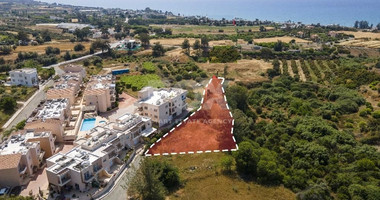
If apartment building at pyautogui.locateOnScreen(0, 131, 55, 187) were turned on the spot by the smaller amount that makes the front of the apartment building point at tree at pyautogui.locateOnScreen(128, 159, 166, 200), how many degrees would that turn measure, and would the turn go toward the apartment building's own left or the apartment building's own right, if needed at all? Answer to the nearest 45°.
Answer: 0° — it already faces it

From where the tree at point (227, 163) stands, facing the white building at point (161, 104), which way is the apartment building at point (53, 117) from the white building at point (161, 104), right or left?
left

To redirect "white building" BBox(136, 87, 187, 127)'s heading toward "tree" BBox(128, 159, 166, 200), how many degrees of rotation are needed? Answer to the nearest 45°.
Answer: approximately 45° to its right

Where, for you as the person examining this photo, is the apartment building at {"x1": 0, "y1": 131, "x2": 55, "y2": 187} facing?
facing the viewer and to the right of the viewer

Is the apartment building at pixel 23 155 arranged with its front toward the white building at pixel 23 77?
no

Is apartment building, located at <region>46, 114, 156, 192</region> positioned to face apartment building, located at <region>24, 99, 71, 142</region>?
no

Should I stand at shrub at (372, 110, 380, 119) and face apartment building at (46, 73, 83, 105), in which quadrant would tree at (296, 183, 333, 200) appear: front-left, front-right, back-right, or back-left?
front-left

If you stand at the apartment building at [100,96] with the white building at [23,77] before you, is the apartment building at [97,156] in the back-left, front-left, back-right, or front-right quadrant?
back-left

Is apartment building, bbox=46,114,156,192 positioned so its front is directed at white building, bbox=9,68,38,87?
no

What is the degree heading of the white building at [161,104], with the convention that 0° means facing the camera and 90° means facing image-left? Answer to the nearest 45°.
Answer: approximately 315°

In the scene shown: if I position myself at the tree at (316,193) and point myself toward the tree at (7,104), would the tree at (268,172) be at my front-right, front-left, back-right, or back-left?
front-right
